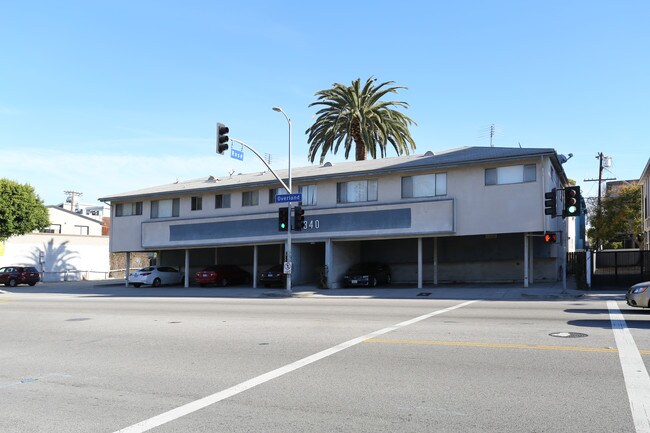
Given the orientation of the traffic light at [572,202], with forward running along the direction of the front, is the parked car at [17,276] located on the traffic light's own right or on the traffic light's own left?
on the traffic light's own right

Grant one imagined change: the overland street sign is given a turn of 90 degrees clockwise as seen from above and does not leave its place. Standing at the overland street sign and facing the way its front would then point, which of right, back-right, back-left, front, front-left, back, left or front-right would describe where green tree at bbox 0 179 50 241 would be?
front-right

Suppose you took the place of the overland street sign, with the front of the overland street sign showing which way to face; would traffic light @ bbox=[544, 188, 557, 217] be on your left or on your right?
on your left

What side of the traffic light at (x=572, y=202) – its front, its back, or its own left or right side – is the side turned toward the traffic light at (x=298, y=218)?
right
